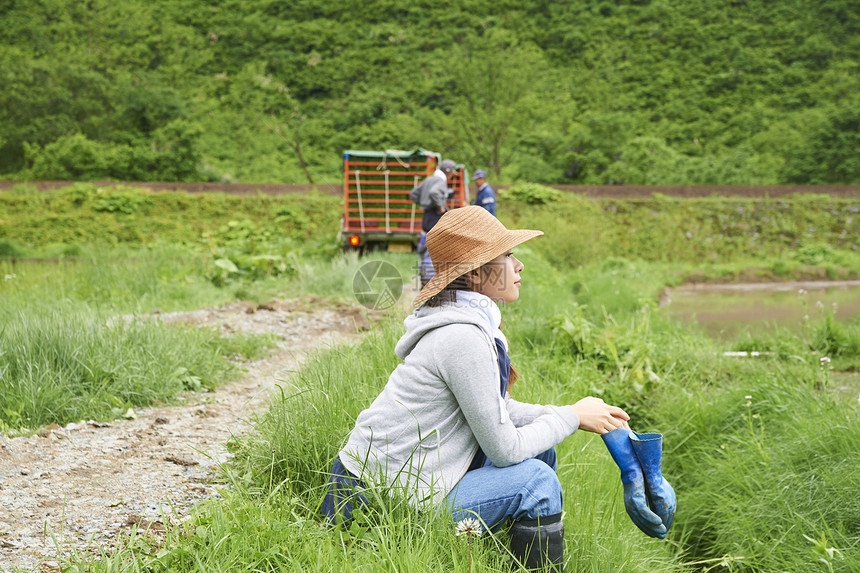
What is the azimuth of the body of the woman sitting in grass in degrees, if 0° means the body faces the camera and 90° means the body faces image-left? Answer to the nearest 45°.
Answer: approximately 270°

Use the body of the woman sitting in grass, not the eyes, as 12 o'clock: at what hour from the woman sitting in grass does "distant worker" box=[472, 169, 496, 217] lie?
The distant worker is roughly at 9 o'clock from the woman sitting in grass.

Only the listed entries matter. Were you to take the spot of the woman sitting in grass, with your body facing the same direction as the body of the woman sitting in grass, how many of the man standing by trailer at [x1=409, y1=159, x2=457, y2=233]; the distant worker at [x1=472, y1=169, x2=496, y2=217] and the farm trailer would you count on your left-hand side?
3

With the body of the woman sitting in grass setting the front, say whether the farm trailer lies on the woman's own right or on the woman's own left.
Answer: on the woman's own left

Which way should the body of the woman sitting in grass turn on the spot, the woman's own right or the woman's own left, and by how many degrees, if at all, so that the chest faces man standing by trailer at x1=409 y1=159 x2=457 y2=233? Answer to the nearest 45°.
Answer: approximately 90° to the woman's own left

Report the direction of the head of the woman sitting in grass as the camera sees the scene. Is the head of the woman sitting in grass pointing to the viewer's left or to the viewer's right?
to the viewer's right
